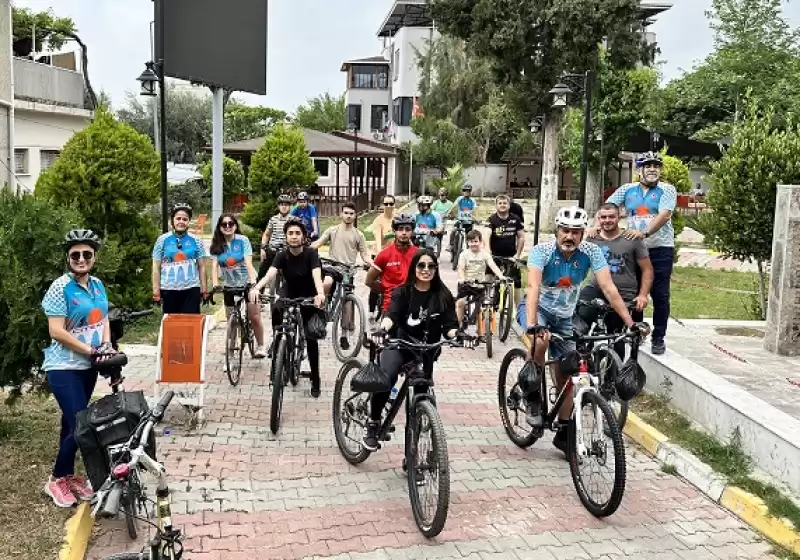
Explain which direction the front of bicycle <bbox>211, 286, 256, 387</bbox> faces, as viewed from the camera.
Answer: facing the viewer

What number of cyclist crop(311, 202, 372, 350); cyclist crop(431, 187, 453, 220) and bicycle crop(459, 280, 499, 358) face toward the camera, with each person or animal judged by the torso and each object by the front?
3

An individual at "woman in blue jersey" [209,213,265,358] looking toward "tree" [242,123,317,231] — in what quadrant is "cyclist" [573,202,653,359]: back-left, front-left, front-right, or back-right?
back-right

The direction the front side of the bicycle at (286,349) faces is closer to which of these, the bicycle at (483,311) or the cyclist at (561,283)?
the cyclist

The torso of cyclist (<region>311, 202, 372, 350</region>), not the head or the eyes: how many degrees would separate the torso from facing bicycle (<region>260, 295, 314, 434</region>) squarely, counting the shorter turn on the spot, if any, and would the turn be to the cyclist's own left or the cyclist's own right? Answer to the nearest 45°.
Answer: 0° — they already face it

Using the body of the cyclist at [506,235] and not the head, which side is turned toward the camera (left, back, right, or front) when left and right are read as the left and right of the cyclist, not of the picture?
front

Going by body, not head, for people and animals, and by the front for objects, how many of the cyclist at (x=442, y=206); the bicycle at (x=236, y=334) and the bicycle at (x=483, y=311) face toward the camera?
3

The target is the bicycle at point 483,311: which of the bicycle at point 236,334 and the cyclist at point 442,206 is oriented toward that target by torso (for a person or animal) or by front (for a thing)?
the cyclist

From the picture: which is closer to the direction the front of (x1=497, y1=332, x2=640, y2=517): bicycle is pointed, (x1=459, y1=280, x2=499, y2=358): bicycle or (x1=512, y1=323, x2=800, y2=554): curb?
the curb

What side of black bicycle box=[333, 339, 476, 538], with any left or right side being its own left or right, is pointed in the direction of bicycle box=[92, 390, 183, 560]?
right
